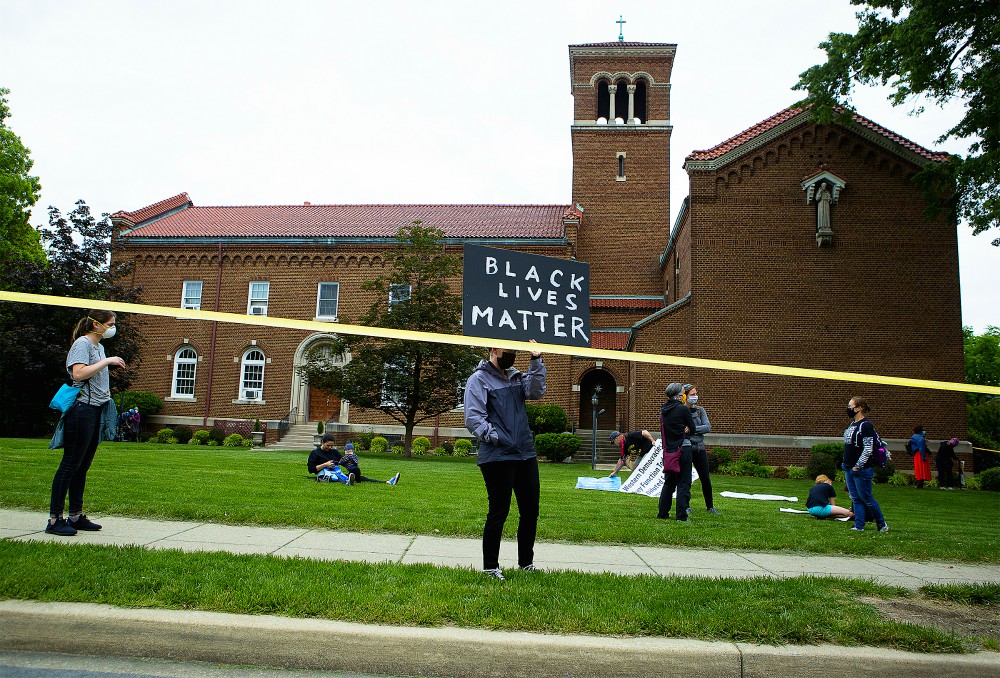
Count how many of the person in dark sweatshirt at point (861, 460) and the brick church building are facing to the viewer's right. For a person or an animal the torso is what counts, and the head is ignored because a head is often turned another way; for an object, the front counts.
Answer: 0

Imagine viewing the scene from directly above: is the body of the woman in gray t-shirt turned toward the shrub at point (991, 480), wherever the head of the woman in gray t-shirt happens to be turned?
yes

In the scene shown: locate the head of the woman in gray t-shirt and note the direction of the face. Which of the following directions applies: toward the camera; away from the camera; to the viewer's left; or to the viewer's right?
to the viewer's right

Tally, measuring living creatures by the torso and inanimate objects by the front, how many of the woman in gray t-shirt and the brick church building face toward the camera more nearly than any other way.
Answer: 1

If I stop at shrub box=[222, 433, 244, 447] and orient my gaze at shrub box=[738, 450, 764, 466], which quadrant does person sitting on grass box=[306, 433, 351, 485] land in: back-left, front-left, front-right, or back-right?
front-right

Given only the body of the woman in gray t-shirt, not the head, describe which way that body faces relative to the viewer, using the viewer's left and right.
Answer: facing to the right of the viewer

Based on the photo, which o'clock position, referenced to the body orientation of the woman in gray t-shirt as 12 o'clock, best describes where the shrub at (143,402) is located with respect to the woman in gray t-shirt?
The shrub is roughly at 9 o'clock from the woman in gray t-shirt.

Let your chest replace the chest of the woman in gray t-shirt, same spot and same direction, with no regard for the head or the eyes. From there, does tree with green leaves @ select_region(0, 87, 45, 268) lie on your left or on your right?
on your left

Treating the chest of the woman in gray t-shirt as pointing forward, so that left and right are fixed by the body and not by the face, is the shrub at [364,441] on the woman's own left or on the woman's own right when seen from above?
on the woman's own left

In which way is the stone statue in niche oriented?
toward the camera

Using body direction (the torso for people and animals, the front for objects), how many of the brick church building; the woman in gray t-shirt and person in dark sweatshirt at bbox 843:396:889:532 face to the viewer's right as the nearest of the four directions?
1

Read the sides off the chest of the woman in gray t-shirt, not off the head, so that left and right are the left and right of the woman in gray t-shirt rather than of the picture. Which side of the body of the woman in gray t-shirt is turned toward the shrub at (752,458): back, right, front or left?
front

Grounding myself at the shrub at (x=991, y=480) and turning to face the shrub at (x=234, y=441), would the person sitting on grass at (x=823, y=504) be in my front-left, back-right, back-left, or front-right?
front-left

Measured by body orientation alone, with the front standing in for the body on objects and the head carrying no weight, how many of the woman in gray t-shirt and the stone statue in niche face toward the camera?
1
